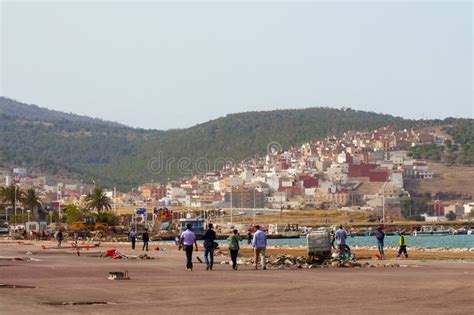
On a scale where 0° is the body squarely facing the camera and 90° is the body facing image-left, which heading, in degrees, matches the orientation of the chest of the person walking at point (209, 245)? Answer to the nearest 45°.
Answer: approximately 180°

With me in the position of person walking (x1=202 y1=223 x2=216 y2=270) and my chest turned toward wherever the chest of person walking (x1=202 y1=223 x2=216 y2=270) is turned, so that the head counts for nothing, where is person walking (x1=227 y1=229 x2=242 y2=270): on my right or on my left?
on my right

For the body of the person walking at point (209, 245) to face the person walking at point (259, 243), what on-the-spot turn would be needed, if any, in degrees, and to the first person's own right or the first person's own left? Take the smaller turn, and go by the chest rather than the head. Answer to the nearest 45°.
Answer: approximately 90° to the first person's own right
